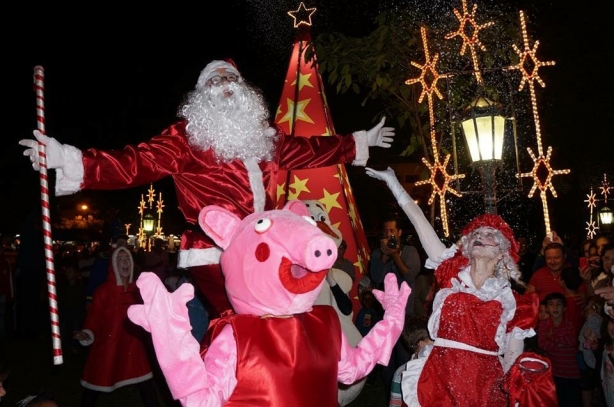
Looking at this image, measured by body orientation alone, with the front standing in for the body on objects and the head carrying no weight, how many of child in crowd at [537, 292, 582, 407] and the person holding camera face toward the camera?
2

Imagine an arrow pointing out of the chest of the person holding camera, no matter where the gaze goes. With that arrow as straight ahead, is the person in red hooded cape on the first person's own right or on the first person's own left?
on the first person's own right

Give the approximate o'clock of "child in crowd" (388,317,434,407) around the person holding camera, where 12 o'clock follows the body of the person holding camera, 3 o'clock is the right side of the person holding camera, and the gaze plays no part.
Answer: The child in crowd is roughly at 12 o'clock from the person holding camera.
